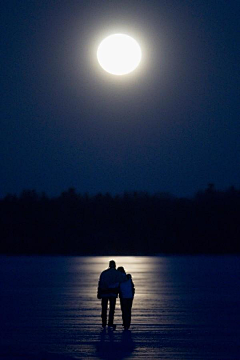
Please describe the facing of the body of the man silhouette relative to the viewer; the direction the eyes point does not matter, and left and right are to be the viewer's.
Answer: facing away from the viewer
